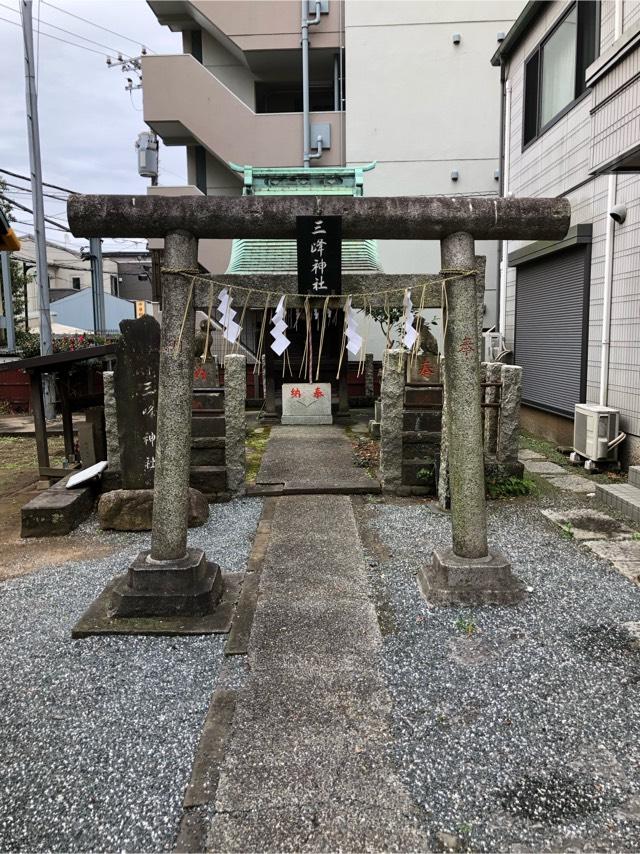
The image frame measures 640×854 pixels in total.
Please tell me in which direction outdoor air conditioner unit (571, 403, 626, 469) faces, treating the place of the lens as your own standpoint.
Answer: facing to the left of the viewer

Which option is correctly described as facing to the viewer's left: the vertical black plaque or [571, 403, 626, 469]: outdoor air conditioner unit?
the outdoor air conditioner unit

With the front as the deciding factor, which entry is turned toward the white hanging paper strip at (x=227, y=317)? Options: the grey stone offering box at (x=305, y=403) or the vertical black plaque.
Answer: the grey stone offering box

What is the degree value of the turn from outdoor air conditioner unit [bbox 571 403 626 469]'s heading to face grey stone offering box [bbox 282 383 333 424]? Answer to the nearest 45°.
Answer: approximately 45° to its right

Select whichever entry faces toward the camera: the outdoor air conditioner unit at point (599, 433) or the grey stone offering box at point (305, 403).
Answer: the grey stone offering box

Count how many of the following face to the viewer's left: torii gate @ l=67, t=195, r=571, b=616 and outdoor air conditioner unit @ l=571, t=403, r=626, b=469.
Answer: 1

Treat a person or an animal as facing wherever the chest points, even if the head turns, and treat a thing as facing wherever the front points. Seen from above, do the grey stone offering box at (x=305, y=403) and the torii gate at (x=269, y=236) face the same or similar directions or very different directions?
same or similar directions

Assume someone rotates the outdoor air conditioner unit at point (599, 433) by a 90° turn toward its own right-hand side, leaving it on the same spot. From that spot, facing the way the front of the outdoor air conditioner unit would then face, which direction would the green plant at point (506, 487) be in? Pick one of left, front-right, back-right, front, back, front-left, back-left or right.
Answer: back-left

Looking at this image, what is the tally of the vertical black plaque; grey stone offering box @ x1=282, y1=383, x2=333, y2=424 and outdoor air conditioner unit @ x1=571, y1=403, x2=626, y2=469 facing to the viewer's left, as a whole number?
1

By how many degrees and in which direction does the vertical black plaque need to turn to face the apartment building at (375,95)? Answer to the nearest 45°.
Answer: approximately 180°

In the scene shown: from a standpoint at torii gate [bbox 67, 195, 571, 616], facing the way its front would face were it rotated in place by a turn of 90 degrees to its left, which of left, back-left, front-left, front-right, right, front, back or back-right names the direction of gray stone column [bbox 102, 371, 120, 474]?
back-left

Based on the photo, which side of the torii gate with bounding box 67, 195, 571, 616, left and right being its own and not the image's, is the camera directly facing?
front

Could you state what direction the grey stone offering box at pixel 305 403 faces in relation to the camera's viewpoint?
facing the viewer

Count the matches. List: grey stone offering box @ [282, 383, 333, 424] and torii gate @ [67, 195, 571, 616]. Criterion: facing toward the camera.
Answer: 2

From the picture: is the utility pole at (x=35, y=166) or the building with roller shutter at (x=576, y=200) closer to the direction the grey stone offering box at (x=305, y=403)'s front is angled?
the building with roller shutter
